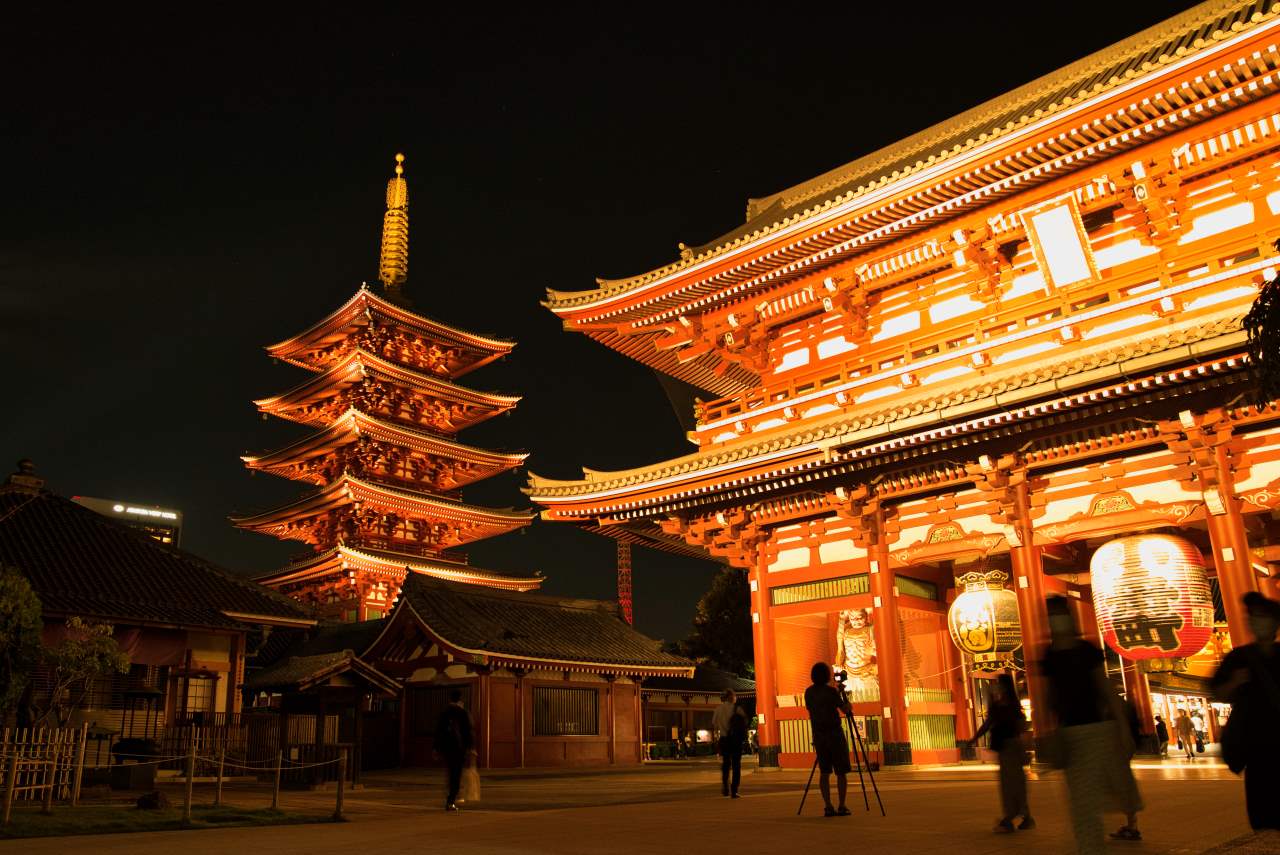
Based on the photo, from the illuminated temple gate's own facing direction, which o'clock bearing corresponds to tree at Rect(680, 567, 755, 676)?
The tree is roughly at 4 o'clock from the illuminated temple gate.

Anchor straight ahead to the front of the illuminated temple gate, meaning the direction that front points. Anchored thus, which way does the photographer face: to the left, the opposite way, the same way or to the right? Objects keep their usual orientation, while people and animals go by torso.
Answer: the opposite way

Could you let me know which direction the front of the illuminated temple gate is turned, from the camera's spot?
facing the viewer and to the left of the viewer

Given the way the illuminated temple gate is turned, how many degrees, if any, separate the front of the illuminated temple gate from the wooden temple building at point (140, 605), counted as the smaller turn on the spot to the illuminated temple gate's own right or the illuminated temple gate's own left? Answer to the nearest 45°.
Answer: approximately 45° to the illuminated temple gate's own right

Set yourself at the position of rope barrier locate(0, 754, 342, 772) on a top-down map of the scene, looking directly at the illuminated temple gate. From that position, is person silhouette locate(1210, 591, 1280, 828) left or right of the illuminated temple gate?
right

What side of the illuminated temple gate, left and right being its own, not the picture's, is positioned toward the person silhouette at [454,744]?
front

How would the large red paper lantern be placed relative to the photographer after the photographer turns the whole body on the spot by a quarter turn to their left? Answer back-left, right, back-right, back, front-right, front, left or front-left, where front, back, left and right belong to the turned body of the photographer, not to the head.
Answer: right

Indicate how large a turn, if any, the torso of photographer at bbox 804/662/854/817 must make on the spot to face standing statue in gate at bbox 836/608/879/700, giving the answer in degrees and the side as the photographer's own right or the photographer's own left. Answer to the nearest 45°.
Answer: approximately 45° to the photographer's own left

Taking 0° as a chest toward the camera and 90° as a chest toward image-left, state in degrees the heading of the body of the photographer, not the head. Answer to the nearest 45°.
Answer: approximately 225°

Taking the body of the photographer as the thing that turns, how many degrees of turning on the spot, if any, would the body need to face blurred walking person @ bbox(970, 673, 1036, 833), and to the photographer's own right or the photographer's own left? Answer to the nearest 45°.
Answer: approximately 90° to the photographer's own right

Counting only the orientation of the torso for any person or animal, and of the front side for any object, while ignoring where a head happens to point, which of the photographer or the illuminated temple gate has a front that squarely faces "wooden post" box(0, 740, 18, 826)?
the illuminated temple gate

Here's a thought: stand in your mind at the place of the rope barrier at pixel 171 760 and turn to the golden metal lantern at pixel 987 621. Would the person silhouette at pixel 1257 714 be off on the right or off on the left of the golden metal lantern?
right
